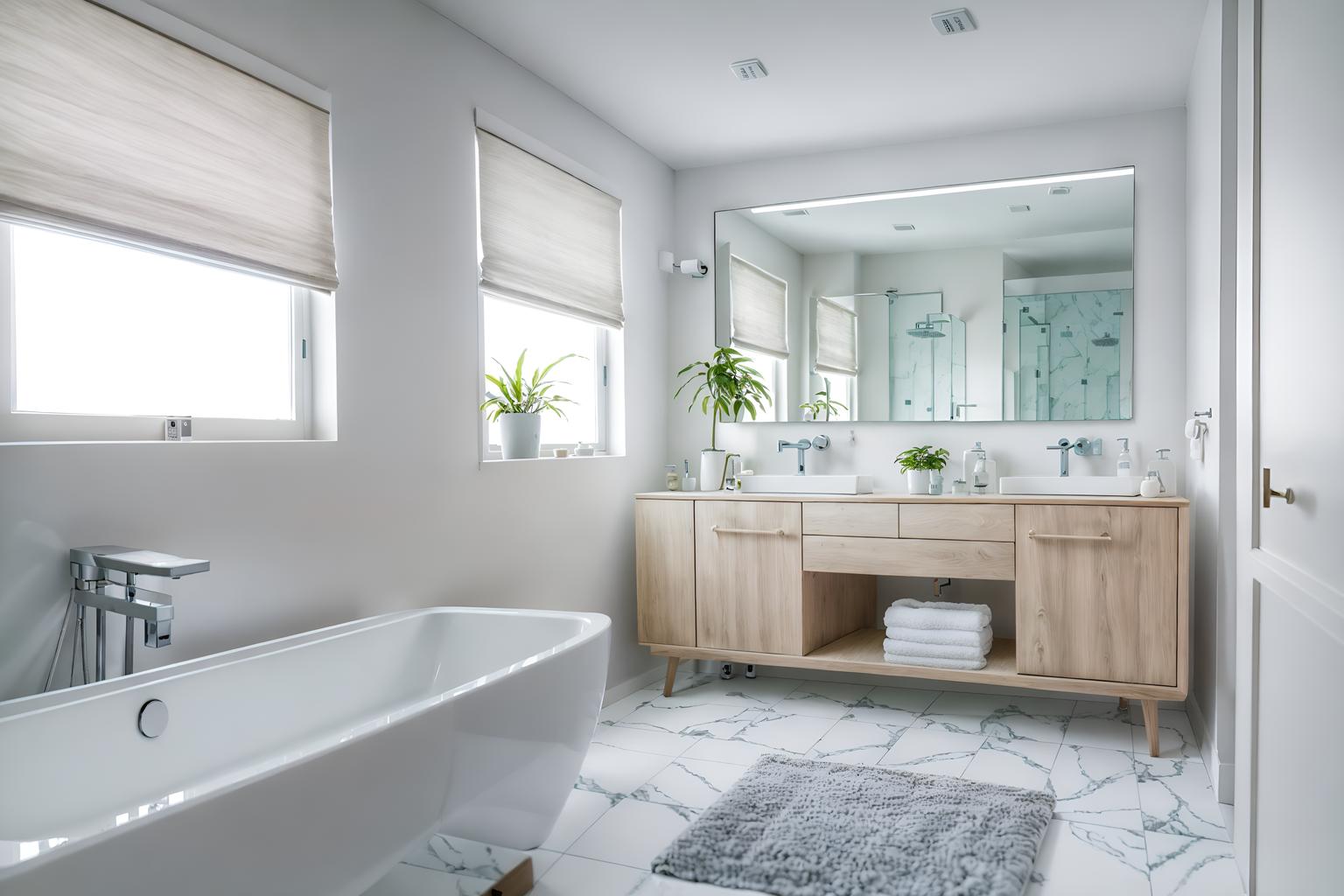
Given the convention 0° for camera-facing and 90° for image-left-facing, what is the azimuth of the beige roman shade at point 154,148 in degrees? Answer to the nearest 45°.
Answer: approximately 315°

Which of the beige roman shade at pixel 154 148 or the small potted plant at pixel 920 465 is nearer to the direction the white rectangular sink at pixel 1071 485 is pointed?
the beige roman shade

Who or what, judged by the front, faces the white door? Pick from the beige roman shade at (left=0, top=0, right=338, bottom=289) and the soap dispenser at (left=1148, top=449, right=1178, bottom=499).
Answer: the beige roman shade
